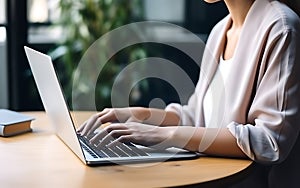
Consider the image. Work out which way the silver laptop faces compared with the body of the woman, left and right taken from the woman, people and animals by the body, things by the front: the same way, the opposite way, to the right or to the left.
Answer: the opposite way

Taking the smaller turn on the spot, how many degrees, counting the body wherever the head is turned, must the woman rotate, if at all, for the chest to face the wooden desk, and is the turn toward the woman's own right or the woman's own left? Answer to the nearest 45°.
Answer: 0° — they already face it

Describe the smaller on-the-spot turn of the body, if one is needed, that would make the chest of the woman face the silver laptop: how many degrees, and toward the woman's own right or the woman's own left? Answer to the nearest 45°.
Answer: approximately 45° to the woman's own right

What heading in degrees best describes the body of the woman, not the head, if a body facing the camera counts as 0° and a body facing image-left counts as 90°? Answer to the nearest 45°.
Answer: approximately 45°

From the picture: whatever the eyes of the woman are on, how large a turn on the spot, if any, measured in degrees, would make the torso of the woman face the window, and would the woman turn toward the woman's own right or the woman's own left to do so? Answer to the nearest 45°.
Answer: approximately 90° to the woman's own right

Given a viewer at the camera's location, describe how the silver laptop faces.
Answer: facing away from the viewer and to the right of the viewer

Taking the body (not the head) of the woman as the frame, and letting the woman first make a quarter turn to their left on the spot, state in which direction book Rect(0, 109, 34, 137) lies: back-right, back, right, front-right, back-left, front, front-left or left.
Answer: back-right

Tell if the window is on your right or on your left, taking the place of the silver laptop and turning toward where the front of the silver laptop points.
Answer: on your left
